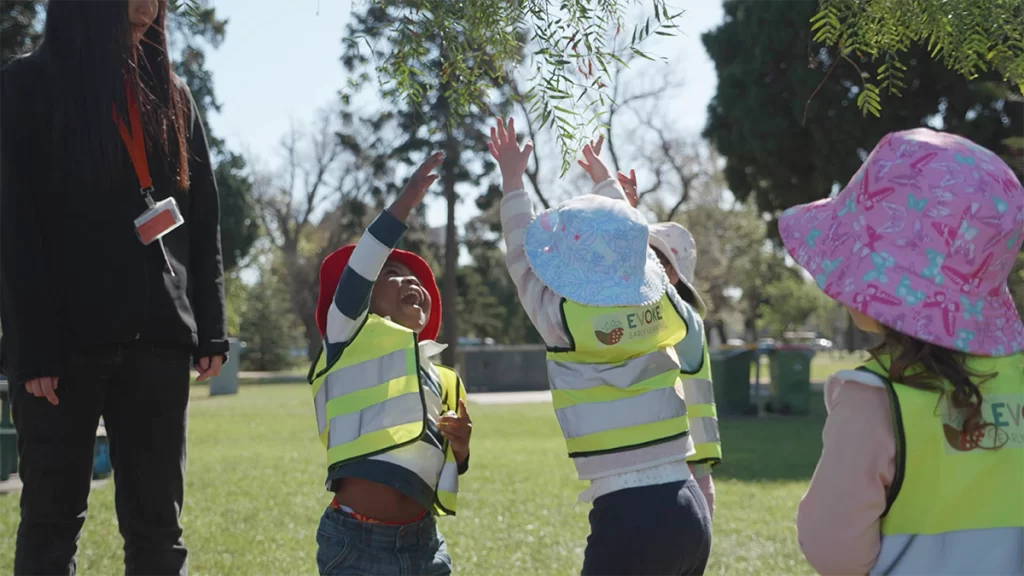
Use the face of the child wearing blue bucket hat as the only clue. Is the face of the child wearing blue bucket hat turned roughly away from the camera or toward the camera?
away from the camera

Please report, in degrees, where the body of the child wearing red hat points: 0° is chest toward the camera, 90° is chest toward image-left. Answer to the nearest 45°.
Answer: approximately 315°

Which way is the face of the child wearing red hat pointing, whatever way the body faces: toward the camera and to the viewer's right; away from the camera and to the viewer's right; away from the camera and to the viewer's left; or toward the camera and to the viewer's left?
toward the camera and to the viewer's right

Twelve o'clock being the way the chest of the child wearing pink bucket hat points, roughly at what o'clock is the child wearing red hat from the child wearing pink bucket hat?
The child wearing red hat is roughly at 11 o'clock from the child wearing pink bucket hat.

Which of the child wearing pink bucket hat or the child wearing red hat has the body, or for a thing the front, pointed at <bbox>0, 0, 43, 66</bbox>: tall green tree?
the child wearing pink bucket hat

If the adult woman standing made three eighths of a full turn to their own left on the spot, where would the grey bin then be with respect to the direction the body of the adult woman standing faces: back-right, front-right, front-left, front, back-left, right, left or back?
front

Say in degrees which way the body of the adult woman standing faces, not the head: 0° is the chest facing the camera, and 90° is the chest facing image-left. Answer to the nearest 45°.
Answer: approximately 315°

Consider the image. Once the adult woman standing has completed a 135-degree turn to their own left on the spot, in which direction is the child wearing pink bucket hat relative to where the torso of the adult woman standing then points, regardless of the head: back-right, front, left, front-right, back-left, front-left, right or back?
back-right

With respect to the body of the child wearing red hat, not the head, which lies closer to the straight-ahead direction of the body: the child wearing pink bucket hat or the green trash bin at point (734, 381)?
the child wearing pink bucket hat

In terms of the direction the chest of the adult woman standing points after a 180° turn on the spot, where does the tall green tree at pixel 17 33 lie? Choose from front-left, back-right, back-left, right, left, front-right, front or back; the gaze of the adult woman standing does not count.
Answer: front-right

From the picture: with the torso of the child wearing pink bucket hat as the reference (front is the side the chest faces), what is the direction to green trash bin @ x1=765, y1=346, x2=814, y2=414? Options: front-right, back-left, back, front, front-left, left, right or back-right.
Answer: front-right

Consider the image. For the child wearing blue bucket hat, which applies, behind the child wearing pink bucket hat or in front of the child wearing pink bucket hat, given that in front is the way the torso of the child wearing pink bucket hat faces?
in front

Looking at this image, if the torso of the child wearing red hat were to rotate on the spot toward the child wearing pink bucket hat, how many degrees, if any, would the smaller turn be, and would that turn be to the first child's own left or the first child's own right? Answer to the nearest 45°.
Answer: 0° — they already face them

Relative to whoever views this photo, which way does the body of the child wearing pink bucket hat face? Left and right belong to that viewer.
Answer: facing away from the viewer and to the left of the viewer
